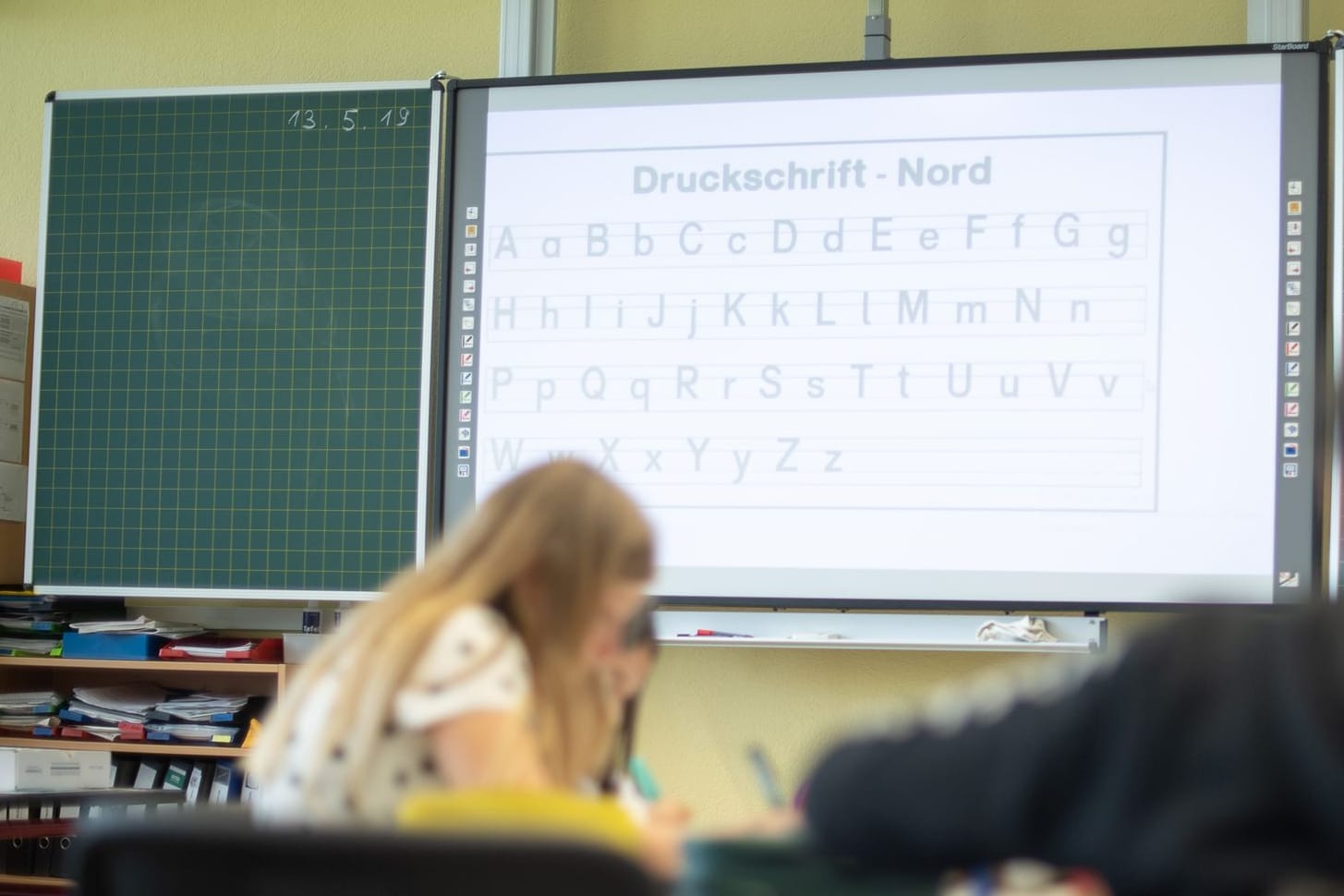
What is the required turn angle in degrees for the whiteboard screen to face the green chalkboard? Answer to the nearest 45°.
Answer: approximately 90° to its right

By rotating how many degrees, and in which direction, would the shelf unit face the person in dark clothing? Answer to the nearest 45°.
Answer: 0° — it already faces them

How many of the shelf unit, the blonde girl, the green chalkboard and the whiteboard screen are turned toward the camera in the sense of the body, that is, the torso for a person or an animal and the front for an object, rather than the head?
3

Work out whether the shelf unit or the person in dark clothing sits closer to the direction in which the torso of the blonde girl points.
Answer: the person in dark clothing

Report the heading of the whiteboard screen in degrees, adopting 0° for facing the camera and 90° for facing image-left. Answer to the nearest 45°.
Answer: approximately 0°

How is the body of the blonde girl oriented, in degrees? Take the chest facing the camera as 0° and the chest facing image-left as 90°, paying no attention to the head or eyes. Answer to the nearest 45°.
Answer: approximately 270°

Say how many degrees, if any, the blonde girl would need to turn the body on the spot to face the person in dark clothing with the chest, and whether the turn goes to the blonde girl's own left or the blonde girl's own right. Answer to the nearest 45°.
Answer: approximately 90° to the blonde girl's own right

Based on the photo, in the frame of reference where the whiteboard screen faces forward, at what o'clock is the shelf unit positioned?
The shelf unit is roughly at 3 o'clock from the whiteboard screen.

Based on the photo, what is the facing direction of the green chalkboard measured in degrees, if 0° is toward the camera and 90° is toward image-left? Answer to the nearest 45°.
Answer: approximately 0°
